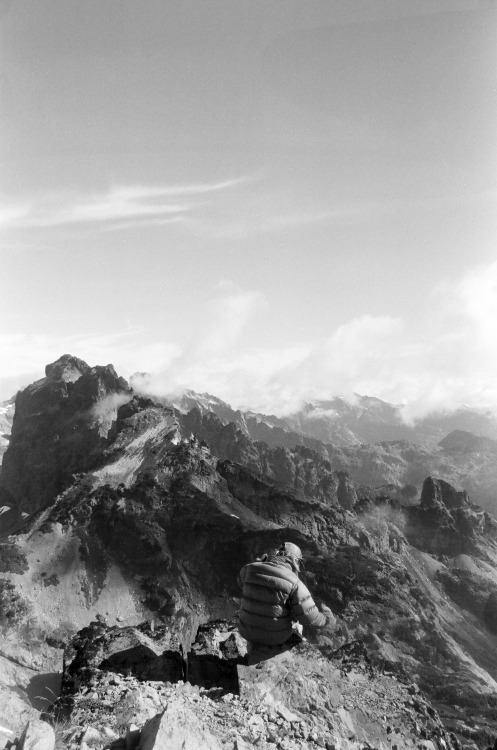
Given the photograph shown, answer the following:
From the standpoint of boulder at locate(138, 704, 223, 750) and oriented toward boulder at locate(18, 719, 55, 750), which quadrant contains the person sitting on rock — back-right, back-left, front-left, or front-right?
back-right

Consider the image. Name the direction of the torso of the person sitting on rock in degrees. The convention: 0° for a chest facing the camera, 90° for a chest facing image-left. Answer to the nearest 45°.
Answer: approximately 225°

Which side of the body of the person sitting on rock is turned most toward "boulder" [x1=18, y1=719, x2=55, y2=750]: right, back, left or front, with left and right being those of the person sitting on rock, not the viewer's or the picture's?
back

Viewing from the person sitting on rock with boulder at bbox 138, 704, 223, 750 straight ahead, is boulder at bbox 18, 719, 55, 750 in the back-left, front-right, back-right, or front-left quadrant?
front-right

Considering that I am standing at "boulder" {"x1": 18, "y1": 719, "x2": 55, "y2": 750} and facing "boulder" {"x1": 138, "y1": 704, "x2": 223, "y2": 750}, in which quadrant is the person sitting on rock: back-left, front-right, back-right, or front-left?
front-left

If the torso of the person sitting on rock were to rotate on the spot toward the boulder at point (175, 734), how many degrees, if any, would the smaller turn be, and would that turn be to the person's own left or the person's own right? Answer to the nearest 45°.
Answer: approximately 135° to the person's own right

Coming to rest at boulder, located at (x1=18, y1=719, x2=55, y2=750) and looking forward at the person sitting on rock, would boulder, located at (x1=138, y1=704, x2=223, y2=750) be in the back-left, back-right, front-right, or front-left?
front-right
